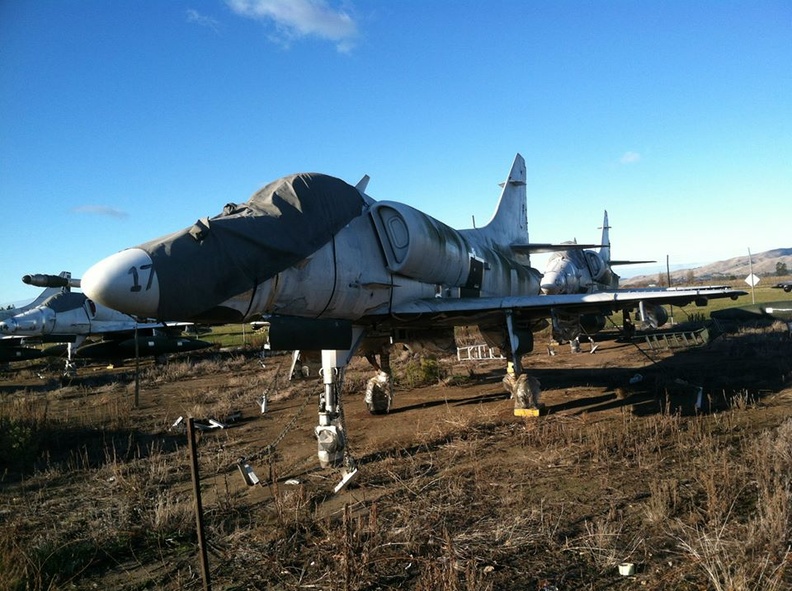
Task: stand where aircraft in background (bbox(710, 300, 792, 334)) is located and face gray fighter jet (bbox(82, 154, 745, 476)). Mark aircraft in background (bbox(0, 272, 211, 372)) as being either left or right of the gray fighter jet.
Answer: right

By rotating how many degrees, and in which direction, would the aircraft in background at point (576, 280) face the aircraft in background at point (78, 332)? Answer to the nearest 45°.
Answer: approximately 45° to its right

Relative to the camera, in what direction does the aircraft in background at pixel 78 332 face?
facing the viewer and to the left of the viewer

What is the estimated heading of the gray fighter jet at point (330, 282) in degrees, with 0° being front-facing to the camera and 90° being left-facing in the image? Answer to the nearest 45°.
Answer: approximately 45°

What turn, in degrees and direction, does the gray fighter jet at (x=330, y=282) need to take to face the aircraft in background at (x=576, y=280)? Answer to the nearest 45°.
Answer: approximately 180°

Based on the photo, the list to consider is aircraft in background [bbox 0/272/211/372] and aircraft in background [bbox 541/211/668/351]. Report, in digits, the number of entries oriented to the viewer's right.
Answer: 0
